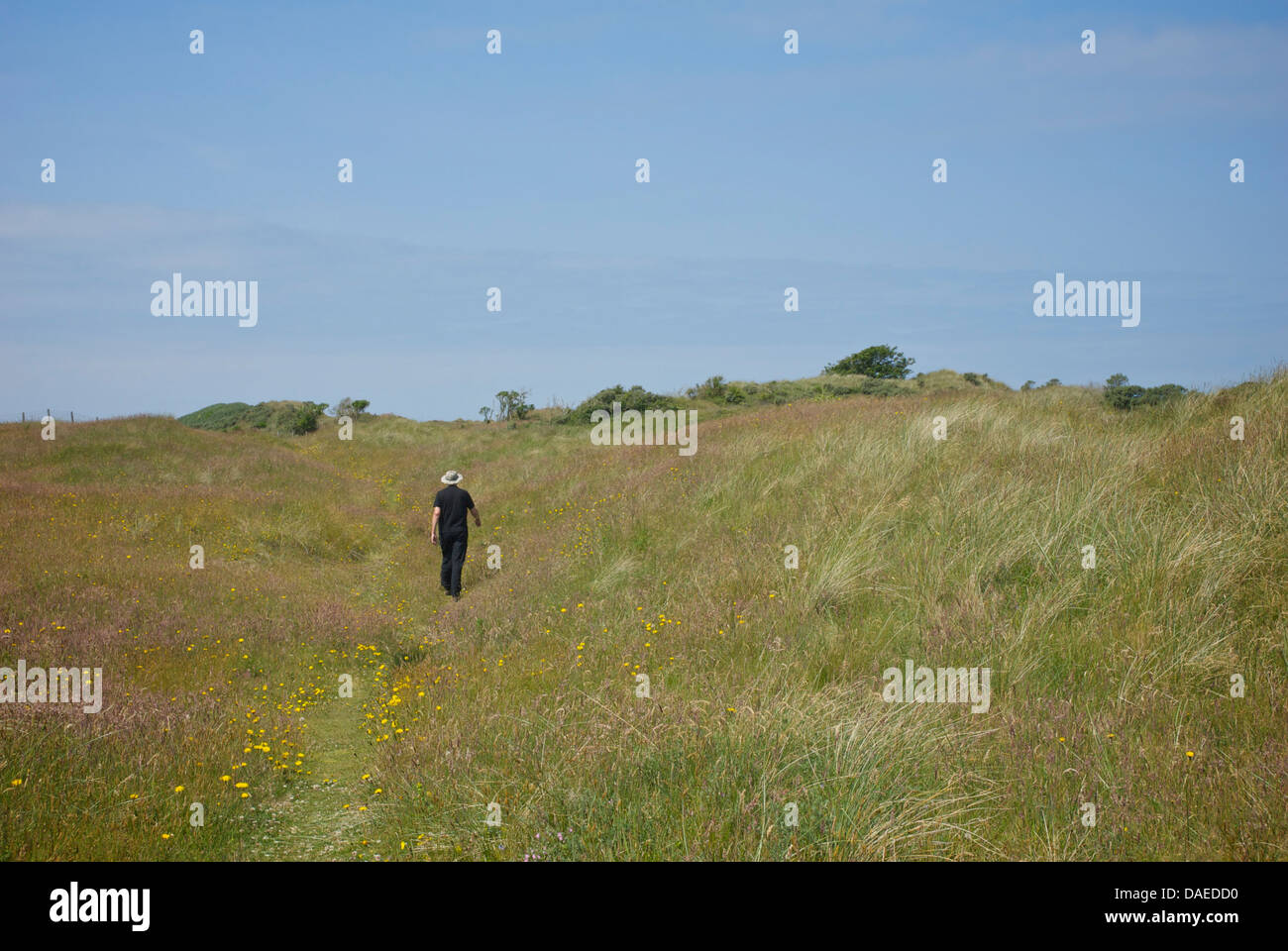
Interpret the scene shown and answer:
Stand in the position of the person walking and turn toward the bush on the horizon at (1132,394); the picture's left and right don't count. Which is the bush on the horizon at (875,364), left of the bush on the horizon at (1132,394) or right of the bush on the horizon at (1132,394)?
left

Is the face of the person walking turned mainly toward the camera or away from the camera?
away from the camera

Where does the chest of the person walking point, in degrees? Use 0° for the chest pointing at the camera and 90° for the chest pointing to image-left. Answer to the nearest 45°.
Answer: approximately 180°
